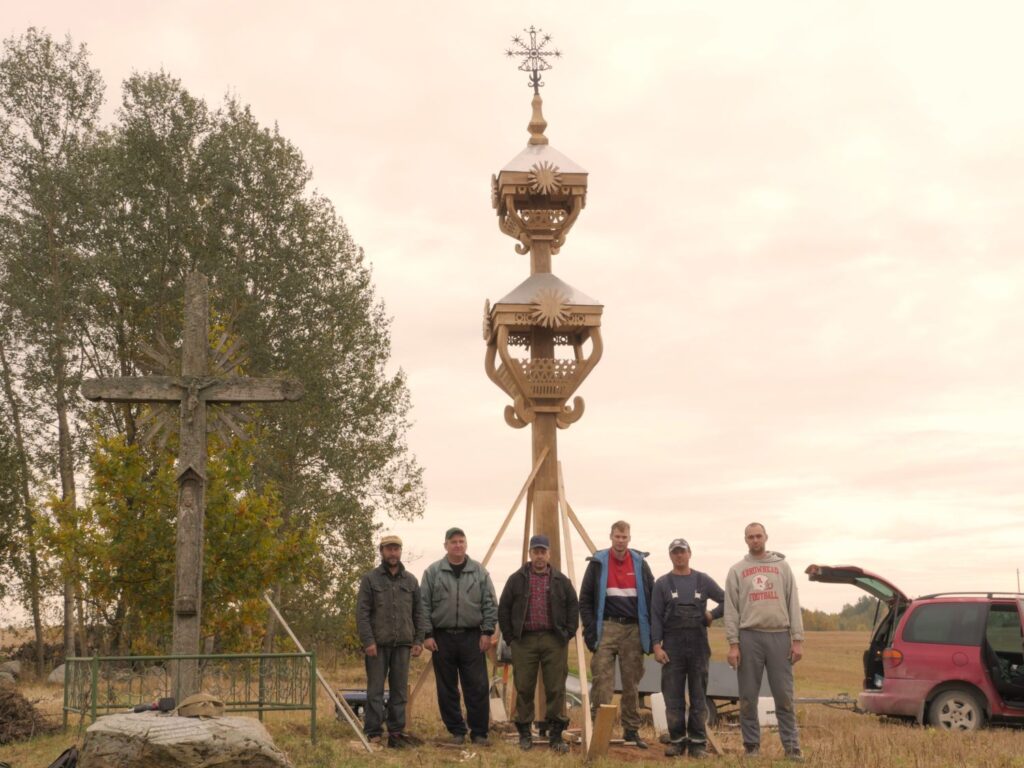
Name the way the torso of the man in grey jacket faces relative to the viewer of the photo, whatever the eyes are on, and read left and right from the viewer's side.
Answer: facing the viewer

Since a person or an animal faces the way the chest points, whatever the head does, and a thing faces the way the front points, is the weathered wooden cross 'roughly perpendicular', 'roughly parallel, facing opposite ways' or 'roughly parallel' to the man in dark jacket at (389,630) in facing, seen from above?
roughly parallel

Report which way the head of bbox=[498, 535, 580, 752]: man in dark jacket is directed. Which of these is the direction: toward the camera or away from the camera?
toward the camera

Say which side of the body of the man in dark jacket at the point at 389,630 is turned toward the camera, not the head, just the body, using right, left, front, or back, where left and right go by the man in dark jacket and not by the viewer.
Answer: front

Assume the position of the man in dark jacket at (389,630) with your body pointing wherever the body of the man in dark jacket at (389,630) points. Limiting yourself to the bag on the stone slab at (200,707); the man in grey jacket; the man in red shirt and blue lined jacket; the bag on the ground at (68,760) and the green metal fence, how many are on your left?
2

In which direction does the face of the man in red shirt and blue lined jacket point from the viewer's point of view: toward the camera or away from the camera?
toward the camera

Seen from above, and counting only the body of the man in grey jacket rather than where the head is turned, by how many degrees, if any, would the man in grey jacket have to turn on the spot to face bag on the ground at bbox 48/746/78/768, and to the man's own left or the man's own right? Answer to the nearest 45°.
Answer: approximately 45° to the man's own right

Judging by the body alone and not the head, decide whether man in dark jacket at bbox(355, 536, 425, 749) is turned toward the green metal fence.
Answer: no

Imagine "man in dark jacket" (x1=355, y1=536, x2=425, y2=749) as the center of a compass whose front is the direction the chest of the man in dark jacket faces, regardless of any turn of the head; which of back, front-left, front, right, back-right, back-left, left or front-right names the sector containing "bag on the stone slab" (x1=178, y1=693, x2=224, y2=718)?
front-right

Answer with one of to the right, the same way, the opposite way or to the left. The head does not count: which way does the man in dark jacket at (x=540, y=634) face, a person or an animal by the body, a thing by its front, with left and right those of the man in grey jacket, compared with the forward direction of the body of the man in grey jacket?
the same way

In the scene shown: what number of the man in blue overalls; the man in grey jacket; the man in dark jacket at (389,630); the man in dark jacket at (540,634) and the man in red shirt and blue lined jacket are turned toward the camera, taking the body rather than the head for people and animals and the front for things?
5

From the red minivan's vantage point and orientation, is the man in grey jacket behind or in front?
behind

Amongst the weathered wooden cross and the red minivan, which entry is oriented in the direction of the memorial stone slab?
the weathered wooden cross

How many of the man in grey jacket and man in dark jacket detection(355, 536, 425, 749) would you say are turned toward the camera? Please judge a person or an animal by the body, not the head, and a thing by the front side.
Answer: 2

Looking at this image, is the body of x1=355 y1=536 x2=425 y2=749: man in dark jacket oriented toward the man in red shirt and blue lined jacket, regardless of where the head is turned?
no

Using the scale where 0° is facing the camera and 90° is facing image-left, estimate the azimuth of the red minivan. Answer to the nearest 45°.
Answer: approximately 270°

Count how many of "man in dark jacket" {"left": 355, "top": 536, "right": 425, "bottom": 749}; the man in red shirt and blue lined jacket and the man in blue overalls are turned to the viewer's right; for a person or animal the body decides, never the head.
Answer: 0

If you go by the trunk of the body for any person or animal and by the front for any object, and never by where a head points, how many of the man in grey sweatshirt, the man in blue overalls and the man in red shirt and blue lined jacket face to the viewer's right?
0

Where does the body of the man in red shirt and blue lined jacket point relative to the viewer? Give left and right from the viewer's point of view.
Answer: facing the viewer

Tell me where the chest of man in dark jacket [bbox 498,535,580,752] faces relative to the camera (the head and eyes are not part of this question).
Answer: toward the camera
